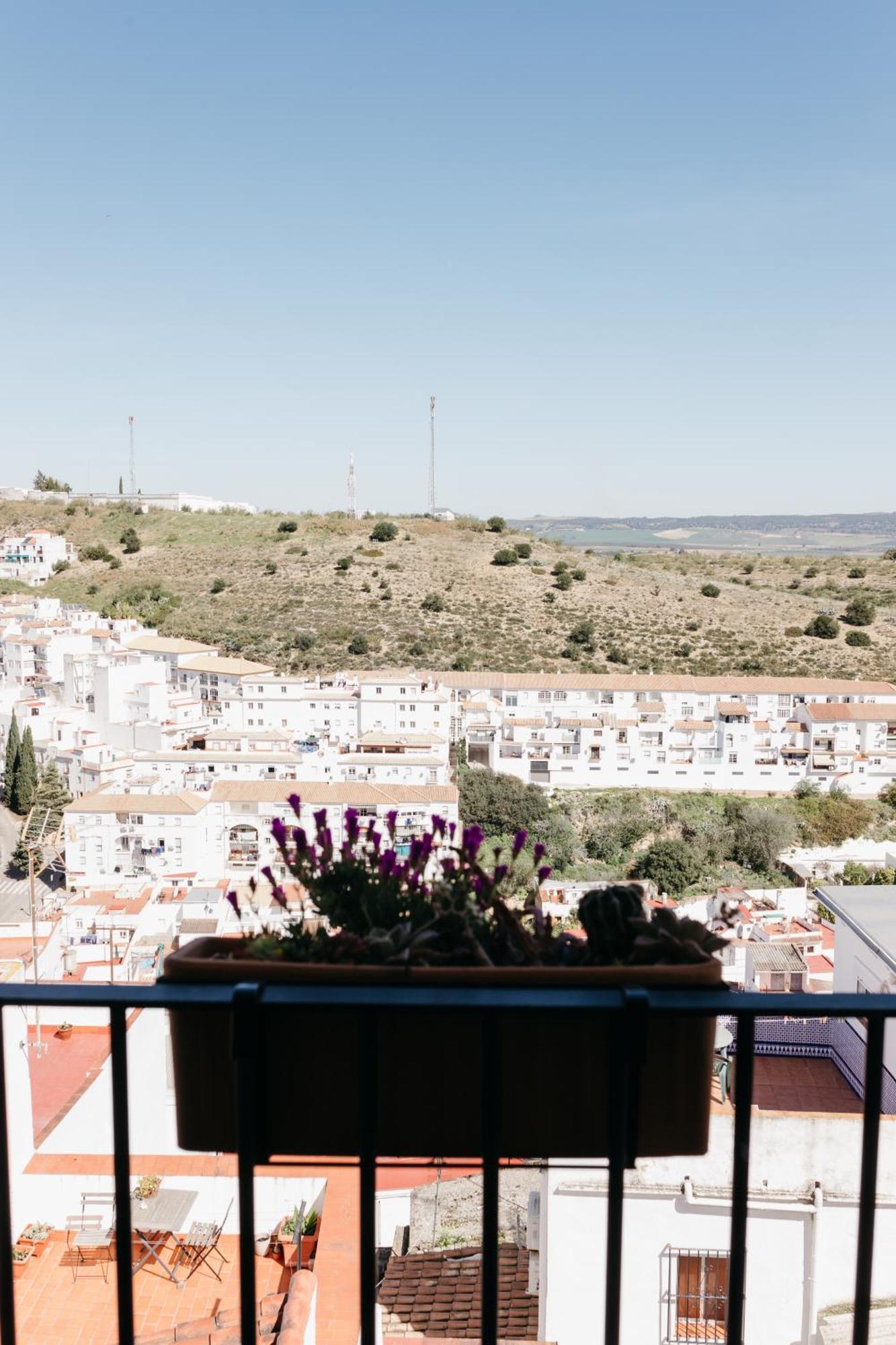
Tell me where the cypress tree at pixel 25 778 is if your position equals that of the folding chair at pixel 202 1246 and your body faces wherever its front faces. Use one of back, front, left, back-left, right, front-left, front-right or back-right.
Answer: right

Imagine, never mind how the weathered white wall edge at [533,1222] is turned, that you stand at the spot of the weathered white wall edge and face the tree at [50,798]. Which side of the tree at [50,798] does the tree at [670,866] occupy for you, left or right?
right

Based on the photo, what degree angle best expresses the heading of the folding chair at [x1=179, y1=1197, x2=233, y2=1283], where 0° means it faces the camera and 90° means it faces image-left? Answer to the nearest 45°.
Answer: approximately 90°

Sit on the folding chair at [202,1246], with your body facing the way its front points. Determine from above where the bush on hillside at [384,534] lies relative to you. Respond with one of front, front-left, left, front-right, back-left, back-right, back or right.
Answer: right

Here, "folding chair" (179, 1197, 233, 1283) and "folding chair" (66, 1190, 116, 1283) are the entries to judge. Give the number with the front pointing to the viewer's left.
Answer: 1
